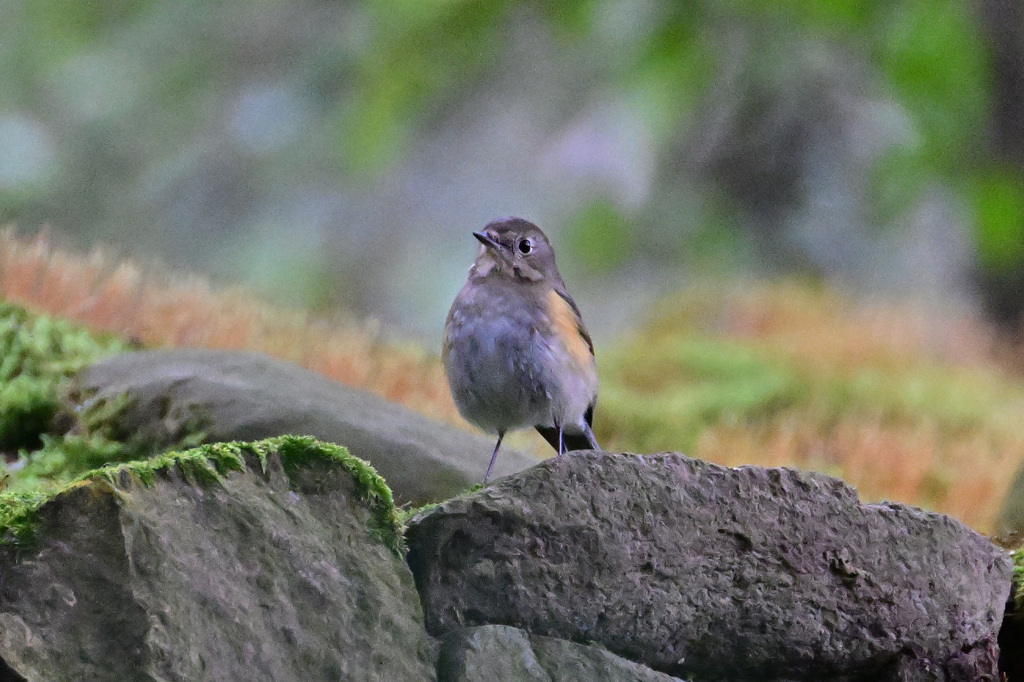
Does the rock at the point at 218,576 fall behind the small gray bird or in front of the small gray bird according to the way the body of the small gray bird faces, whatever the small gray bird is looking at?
in front

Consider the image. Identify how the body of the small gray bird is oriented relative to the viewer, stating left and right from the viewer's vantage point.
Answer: facing the viewer and to the left of the viewer

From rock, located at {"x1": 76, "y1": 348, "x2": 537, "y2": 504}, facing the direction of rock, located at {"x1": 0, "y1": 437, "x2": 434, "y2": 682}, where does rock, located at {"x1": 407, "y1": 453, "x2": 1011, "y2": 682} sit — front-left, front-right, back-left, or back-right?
front-left

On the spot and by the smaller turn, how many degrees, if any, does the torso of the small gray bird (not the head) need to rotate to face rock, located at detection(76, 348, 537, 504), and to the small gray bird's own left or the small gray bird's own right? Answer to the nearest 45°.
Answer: approximately 90° to the small gray bird's own right
